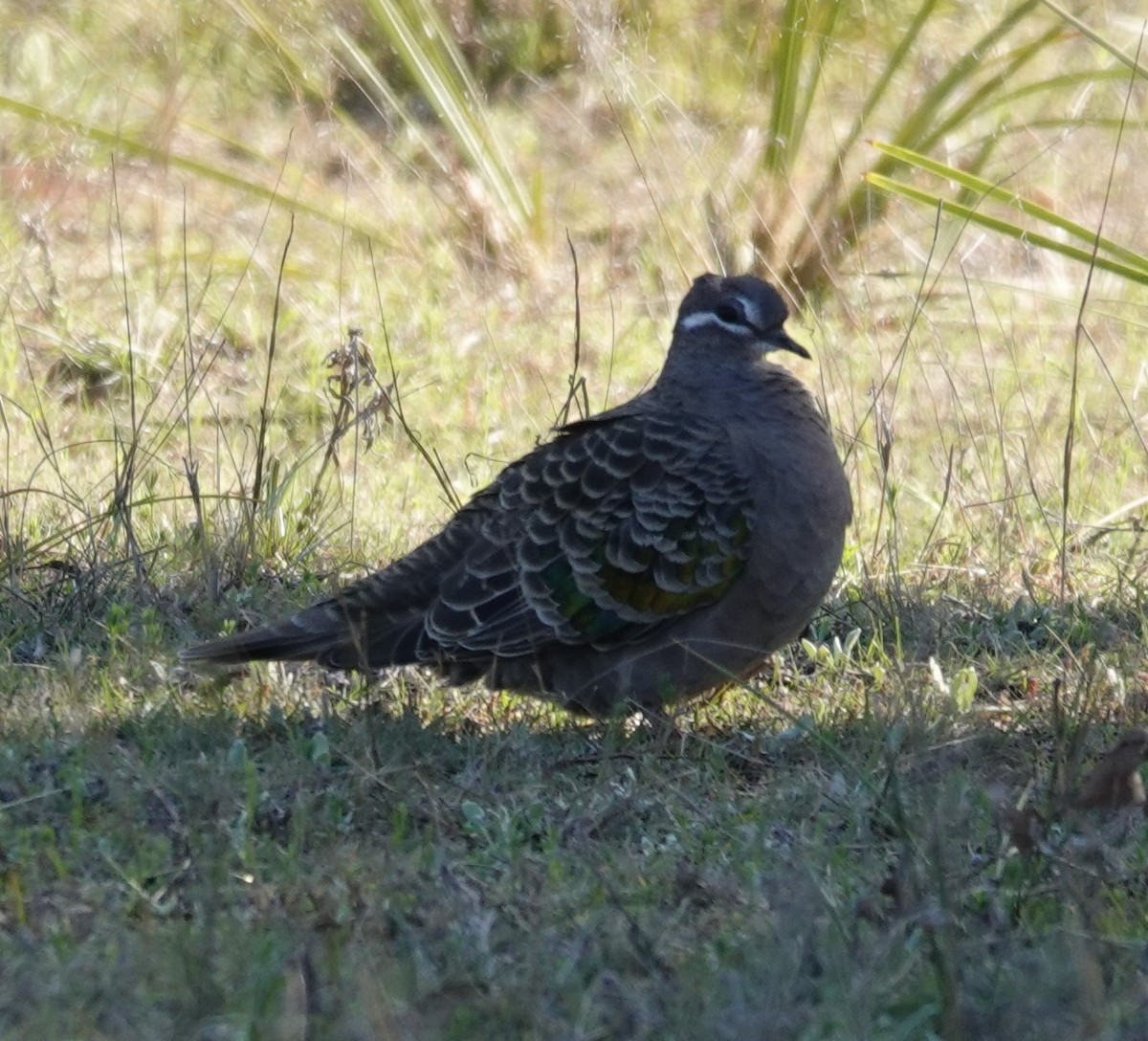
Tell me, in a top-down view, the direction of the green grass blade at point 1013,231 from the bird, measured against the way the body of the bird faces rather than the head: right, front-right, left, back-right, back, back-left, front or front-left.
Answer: front-left

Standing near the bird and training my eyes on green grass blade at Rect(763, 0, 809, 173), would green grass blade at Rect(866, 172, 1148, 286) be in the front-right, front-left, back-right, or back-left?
front-right

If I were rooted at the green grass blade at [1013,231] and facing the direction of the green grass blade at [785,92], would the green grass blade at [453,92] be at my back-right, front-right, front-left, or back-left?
front-left

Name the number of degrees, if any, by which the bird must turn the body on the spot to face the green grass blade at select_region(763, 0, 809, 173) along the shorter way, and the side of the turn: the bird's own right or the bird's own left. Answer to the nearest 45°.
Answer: approximately 90° to the bird's own left

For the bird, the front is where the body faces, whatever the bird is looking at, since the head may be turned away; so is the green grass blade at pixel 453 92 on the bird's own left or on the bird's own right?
on the bird's own left

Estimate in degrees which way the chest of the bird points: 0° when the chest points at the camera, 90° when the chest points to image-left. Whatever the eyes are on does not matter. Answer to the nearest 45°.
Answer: approximately 270°

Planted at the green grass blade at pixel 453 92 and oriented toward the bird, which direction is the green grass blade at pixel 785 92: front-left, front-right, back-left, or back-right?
front-left

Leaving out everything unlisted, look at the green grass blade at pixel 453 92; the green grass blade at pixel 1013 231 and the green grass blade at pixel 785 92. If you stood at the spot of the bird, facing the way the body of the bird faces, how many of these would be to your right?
0

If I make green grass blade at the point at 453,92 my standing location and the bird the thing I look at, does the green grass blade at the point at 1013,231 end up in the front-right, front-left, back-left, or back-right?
front-left
